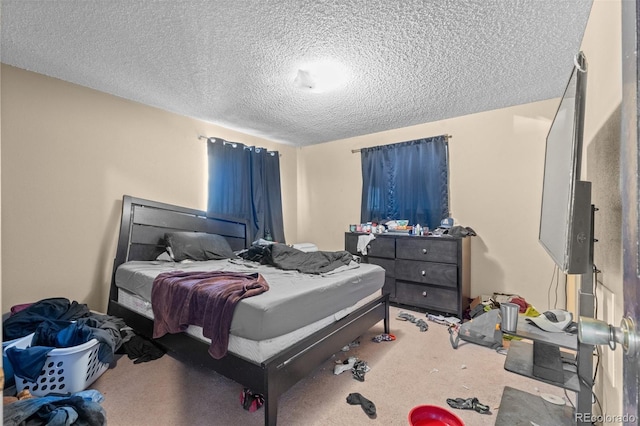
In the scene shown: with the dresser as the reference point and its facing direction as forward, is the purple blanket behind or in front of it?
in front

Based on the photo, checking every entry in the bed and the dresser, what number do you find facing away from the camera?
0

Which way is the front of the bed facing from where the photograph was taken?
facing the viewer and to the right of the viewer

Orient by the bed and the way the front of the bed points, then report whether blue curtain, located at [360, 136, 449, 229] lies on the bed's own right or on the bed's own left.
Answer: on the bed's own left

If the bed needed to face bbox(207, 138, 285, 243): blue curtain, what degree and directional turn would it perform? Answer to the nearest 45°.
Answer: approximately 135° to its left

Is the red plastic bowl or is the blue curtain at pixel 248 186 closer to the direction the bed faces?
the red plastic bowl

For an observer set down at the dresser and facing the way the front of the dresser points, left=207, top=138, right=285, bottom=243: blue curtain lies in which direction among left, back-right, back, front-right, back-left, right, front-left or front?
front-right

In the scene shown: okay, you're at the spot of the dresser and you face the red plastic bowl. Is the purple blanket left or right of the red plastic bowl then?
right

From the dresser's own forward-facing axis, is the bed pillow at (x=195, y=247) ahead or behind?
ahead

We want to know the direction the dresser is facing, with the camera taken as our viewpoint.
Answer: facing the viewer and to the left of the viewer

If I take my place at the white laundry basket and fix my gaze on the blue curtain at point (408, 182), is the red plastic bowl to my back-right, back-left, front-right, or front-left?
front-right
